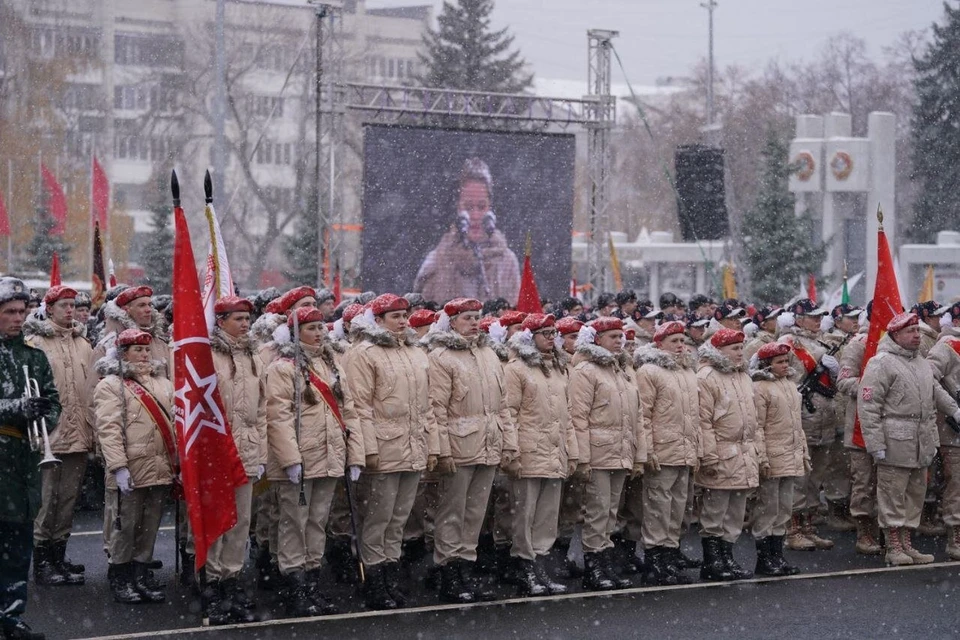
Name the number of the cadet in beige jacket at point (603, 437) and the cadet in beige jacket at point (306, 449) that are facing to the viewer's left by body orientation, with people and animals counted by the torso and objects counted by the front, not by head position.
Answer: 0

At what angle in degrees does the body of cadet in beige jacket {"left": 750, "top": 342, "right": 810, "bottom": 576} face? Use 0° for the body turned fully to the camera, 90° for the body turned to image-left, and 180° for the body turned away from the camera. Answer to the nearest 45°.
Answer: approximately 315°

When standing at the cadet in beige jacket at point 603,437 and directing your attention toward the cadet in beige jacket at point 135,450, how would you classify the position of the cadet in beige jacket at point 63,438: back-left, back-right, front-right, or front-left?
front-right

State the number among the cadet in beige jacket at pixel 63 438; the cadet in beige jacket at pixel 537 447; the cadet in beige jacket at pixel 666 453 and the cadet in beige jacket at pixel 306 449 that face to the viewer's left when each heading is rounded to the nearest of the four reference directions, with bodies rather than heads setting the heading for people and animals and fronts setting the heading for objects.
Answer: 0

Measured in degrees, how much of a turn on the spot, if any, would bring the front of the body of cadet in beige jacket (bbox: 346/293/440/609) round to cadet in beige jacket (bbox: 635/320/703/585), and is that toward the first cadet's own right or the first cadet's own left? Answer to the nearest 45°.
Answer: approximately 45° to the first cadet's own left

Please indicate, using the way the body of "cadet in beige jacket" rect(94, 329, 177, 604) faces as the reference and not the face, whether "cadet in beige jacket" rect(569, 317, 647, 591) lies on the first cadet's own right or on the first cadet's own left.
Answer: on the first cadet's own left

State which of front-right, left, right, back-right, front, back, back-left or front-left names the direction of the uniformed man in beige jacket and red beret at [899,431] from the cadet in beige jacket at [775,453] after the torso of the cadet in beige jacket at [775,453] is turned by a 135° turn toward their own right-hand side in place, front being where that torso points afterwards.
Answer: back-right

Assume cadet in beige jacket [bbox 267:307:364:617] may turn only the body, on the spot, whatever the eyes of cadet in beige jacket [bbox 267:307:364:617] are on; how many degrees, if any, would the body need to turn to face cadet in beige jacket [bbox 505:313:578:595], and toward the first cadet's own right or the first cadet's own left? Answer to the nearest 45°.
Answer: approximately 90° to the first cadet's own left

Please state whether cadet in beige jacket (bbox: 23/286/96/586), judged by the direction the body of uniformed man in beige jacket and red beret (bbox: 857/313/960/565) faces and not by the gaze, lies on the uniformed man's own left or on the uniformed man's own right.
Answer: on the uniformed man's own right

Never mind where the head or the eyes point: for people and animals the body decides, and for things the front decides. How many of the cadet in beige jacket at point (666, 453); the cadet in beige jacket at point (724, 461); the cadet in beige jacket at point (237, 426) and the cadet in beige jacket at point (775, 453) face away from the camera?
0

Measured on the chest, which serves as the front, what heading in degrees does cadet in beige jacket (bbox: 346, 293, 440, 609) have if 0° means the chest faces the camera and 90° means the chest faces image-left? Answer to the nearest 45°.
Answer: approximately 315°

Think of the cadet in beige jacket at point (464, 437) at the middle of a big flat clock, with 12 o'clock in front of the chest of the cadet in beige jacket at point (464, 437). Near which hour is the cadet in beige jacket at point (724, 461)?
the cadet in beige jacket at point (724, 461) is roughly at 10 o'clock from the cadet in beige jacket at point (464, 437).

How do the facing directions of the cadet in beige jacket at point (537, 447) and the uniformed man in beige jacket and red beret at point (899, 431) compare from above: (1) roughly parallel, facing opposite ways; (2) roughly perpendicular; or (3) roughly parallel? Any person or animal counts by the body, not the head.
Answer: roughly parallel

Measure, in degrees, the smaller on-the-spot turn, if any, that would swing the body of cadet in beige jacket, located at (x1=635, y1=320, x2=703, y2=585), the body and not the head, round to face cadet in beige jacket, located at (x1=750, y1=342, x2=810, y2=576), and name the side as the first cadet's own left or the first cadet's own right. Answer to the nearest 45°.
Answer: approximately 90° to the first cadet's own left

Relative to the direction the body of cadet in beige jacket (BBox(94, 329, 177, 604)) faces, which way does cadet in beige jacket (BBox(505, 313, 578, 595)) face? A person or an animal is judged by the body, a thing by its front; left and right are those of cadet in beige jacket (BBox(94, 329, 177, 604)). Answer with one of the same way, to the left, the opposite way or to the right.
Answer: the same way
